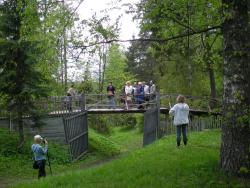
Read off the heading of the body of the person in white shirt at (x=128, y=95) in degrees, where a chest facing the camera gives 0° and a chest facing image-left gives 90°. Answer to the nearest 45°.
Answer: approximately 0°

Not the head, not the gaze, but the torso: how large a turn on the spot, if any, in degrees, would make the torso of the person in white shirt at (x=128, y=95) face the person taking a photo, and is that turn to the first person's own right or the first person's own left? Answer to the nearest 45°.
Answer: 0° — they already face them

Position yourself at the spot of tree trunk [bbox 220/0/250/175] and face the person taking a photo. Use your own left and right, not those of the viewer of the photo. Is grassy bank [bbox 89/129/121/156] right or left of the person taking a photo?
right

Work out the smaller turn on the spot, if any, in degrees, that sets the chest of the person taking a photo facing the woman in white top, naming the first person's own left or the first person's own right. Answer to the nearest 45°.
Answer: approximately 45° to the first person's own right

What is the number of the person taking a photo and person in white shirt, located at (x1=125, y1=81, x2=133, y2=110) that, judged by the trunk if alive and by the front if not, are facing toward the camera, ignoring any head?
1

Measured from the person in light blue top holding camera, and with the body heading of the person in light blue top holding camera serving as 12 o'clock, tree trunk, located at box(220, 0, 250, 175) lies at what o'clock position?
The tree trunk is roughly at 3 o'clock from the person in light blue top holding camera.

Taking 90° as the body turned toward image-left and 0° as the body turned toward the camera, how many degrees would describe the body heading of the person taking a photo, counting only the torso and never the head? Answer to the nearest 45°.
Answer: approximately 225°
